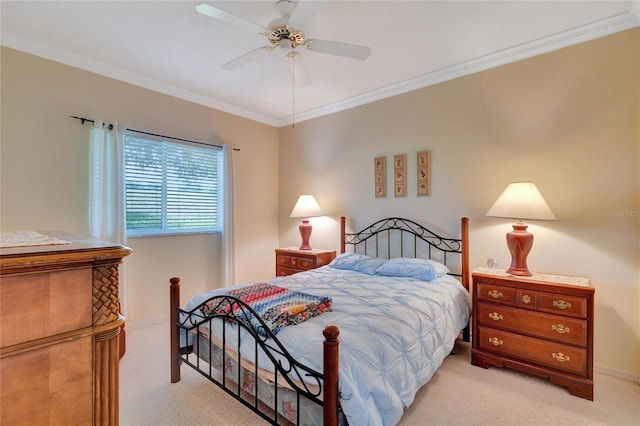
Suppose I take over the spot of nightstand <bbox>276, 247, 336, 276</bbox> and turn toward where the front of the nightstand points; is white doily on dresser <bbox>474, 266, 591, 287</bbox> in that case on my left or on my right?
on my left

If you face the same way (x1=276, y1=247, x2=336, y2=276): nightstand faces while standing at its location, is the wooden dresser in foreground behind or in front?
in front

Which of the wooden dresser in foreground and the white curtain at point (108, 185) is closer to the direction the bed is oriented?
the wooden dresser in foreground

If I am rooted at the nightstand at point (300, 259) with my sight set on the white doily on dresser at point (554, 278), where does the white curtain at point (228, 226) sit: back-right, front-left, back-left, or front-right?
back-right

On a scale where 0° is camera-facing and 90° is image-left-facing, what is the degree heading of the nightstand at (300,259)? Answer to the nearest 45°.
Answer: approximately 45°

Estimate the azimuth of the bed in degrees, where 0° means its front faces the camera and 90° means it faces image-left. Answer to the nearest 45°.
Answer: approximately 45°

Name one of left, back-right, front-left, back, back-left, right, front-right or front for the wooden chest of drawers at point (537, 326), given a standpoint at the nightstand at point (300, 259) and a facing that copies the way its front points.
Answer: left

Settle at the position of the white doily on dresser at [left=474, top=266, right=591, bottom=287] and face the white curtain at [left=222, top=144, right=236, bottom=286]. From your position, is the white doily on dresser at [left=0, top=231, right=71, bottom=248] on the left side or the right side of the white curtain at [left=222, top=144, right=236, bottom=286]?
left

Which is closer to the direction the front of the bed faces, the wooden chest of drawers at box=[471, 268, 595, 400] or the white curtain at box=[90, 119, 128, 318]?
the white curtain

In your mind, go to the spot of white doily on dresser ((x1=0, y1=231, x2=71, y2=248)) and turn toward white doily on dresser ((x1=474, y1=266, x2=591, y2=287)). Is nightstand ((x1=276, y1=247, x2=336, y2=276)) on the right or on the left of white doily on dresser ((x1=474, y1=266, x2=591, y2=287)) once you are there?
left

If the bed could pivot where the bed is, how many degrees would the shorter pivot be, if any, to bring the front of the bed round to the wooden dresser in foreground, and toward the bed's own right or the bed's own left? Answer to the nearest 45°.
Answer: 0° — it already faces it

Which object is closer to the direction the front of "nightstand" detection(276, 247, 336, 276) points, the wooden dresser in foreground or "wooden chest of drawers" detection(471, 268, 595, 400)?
the wooden dresser in foreground
